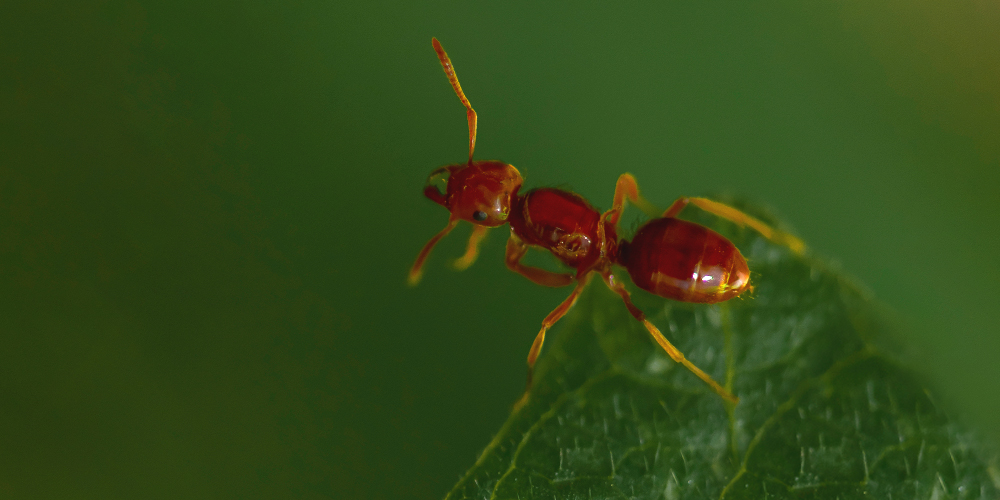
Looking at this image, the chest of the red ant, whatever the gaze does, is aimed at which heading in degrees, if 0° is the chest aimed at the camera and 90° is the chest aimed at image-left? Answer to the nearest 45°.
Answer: approximately 90°
